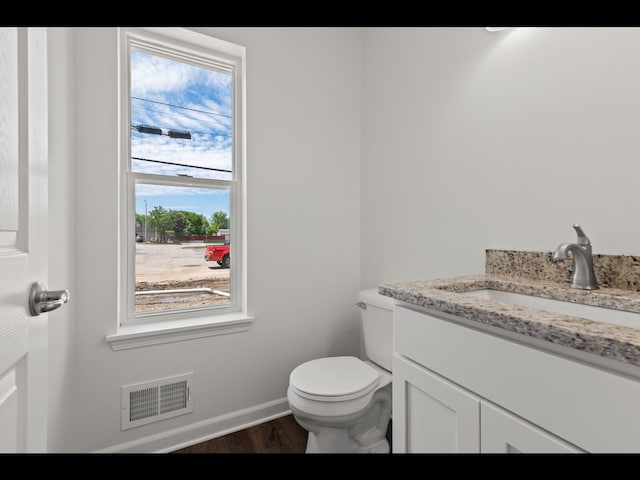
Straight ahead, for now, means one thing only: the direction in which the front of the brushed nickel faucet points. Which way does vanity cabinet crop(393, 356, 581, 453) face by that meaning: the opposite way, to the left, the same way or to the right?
the same way

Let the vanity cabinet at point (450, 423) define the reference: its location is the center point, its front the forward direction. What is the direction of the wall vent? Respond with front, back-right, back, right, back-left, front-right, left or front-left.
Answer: front-right

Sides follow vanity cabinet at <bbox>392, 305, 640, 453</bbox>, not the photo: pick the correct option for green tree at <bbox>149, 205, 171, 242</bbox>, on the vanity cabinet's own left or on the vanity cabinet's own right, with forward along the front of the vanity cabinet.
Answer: on the vanity cabinet's own right

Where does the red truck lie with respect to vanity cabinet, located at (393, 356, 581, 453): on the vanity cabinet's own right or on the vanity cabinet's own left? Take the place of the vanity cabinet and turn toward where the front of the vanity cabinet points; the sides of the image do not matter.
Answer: on the vanity cabinet's own right

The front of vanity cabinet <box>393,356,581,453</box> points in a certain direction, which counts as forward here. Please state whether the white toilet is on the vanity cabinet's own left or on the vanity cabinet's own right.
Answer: on the vanity cabinet's own right

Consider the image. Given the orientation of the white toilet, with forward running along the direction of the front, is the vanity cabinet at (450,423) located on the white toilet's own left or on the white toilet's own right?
on the white toilet's own left

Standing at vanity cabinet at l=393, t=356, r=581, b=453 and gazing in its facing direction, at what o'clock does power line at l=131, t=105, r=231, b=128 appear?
The power line is roughly at 2 o'clock from the vanity cabinet.

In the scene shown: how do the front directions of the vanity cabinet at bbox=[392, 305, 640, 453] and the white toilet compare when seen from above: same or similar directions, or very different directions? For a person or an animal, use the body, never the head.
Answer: same or similar directions

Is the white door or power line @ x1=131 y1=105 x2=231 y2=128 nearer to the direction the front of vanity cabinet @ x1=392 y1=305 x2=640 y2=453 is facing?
the white door

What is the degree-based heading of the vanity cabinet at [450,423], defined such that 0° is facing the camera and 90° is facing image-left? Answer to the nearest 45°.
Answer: approximately 45°

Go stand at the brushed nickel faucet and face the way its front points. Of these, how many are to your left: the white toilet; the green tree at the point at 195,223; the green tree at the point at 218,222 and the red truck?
0

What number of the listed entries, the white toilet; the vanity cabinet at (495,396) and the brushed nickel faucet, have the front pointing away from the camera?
0

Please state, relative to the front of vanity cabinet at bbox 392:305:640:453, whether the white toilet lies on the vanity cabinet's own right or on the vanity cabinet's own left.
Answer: on the vanity cabinet's own right

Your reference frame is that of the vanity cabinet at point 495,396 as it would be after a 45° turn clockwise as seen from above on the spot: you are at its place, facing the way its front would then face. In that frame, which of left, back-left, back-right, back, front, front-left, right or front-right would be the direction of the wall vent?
front
